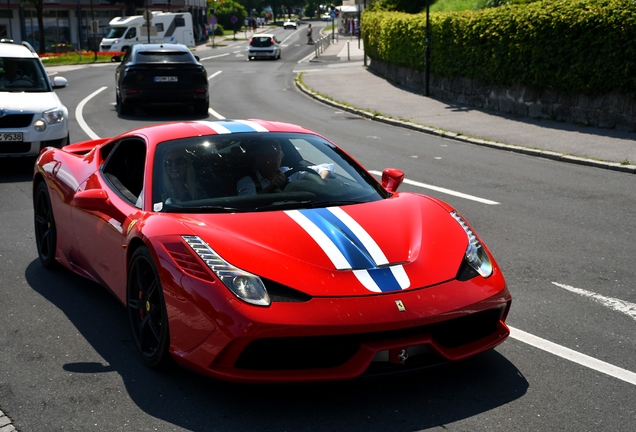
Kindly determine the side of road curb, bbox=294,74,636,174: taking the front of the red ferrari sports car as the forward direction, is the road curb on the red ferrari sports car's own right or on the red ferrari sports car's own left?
on the red ferrari sports car's own left

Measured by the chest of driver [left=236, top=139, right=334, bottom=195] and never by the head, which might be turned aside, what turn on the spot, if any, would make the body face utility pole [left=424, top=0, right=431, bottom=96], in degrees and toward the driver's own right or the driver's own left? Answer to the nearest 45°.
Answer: approximately 135° to the driver's own left

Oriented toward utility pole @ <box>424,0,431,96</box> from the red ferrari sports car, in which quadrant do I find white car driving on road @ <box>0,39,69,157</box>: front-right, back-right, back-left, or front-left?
front-left

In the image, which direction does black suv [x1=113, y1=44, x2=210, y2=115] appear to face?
away from the camera

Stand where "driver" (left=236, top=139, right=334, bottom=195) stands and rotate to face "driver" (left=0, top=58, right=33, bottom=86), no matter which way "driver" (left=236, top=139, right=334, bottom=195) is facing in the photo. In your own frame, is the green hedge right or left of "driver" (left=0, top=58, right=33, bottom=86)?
right

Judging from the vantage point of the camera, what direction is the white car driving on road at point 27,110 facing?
facing the viewer

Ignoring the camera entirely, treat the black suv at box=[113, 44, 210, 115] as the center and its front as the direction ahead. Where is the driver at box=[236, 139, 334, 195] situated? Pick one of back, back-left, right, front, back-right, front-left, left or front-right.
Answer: back

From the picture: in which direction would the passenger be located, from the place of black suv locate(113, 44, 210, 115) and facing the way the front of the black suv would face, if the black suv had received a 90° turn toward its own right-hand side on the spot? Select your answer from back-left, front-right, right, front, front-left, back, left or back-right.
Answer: right

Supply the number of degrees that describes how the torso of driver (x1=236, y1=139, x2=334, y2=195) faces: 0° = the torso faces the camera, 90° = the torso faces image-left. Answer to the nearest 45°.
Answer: approximately 315°

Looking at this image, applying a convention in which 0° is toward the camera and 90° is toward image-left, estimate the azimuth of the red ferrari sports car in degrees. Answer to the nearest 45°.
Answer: approximately 315°

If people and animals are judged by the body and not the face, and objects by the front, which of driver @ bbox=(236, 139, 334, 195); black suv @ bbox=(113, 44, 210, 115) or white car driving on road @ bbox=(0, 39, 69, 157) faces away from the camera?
the black suv

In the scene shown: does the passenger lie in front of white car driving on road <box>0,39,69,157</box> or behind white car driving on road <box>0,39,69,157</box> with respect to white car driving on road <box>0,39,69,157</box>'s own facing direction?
in front

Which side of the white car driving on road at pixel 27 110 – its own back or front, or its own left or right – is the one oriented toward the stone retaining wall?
left

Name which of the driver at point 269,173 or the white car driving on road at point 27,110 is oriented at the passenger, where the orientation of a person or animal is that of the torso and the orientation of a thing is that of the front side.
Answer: the white car driving on road

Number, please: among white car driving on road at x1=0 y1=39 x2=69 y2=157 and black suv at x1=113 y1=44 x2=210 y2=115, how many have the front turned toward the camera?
1

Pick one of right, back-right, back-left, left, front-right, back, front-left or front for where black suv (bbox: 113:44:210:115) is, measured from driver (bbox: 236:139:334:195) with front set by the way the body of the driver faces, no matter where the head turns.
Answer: back-left

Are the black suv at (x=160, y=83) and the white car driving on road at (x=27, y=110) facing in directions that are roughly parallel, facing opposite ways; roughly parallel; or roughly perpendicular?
roughly parallel, facing opposite ways
